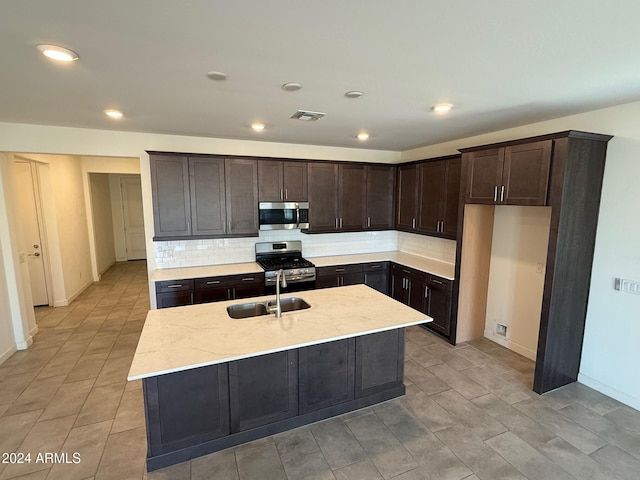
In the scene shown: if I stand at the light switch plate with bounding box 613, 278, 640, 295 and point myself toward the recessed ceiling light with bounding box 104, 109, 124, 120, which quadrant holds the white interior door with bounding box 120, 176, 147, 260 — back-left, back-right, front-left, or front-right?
front-right

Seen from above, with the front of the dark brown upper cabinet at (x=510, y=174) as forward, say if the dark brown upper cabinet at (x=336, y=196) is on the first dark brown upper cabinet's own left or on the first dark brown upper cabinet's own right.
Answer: on the first dark brown upper cabinet's own right

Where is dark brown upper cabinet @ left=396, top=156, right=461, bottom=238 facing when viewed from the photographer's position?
facing the viewer and to the left of the viewer

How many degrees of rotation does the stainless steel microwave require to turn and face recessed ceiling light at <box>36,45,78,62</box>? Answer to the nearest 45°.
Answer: approximately 45° to its right

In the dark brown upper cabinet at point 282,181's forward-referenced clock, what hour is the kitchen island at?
The kitchen island is roughly at 12 o'clock from the dark brown upper cabinet.

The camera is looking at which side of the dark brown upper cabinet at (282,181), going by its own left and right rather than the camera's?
front

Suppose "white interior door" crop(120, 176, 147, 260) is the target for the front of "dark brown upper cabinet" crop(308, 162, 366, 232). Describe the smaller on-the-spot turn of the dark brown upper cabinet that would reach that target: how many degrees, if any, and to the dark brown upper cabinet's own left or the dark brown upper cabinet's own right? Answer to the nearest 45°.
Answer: approximately 135° to the dark brown upper cabinet's own right

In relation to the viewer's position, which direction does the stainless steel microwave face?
facing the viewer

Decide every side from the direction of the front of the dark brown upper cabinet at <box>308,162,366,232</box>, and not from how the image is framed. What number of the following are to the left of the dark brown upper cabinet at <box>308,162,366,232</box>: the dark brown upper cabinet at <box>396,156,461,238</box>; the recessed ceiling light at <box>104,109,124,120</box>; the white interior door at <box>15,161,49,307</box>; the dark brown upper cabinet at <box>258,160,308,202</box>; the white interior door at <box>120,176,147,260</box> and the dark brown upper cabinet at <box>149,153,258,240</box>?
1

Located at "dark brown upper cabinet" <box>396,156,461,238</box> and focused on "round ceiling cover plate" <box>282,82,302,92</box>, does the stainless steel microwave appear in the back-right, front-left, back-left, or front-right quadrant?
front-right

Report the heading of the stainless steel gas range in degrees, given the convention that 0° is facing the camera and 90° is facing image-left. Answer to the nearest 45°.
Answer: approximately 0°

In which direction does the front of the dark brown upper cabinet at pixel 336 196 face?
toward the camera

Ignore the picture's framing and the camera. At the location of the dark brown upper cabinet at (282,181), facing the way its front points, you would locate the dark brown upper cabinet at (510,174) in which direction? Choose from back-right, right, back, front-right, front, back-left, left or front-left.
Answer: front-left

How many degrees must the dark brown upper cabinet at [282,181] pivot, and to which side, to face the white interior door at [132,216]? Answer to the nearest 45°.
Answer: approximately 135° to its right
